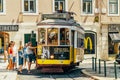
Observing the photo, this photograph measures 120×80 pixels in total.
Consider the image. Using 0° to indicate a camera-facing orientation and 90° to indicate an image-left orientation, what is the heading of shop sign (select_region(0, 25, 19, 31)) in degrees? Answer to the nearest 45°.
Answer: approximately 0°

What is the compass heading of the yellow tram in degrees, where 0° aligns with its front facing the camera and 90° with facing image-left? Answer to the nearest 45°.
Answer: approximately 0°

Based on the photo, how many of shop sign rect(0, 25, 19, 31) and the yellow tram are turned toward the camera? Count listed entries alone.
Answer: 2
